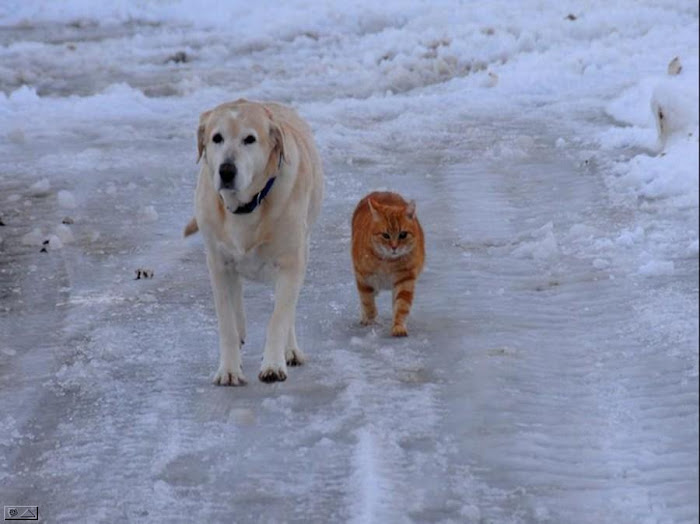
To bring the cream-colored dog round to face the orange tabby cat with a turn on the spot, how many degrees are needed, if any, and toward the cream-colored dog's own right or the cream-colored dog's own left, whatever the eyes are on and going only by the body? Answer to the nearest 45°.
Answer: approximately 135° to the cream-colored dog's own left

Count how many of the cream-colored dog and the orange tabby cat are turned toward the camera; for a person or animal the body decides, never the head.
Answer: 2

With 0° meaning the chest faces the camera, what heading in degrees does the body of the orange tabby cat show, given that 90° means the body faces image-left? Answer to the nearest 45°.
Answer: approximately 0°

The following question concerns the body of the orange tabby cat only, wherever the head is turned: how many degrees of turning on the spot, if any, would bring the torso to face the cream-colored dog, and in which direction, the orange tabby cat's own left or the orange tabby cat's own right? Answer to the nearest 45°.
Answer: approximately 45° to the orange tabby cat's own right

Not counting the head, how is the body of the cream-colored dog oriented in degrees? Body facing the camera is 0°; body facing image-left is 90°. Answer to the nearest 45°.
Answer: approximately 0°
